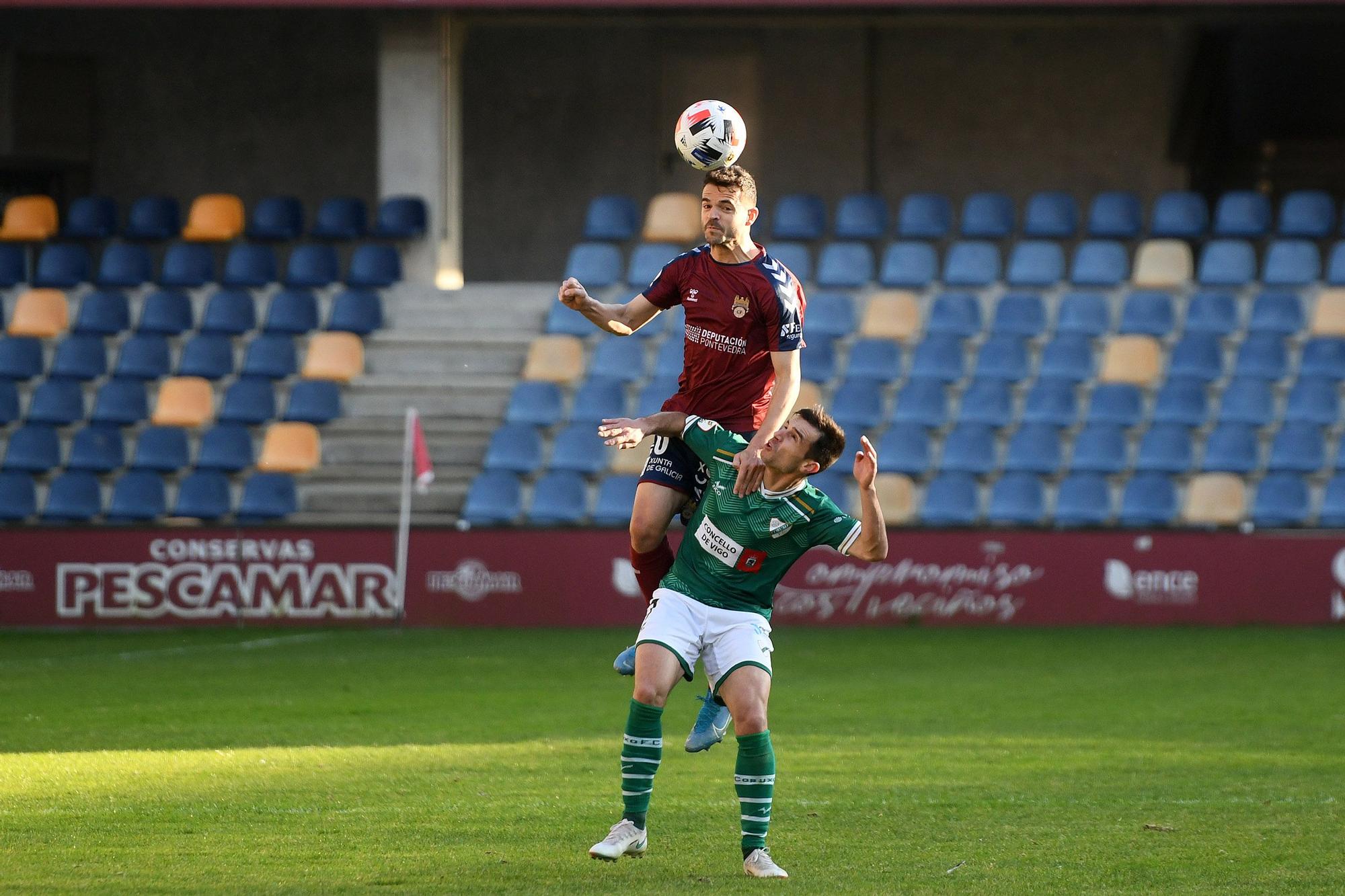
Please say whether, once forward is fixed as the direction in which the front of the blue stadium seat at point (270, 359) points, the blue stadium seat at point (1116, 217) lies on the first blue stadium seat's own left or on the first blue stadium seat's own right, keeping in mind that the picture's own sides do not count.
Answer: on the first blue stadium seat's own left

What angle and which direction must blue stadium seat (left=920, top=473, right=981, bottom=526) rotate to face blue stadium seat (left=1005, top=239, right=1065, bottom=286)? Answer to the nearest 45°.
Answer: approximately 180°

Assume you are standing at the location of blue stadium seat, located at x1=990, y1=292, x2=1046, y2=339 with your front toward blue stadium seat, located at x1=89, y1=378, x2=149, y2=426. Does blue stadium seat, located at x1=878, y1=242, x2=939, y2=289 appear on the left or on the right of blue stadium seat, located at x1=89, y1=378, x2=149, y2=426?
right

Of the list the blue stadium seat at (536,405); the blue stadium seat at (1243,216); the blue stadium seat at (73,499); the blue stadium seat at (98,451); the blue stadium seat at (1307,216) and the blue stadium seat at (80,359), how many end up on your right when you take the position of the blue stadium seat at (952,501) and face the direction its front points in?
4

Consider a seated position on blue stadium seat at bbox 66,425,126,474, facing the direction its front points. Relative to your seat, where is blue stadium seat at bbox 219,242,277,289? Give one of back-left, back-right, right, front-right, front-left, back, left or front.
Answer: back-left

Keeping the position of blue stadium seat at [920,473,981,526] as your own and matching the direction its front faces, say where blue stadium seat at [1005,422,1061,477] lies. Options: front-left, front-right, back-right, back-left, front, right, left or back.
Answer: back-left

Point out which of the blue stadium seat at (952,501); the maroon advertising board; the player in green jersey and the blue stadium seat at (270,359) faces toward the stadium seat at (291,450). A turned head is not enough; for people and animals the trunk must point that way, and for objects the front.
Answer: the blue stadium seat at (270,359)

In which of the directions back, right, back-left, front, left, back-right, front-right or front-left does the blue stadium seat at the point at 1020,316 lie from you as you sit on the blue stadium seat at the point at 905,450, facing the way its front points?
back-left

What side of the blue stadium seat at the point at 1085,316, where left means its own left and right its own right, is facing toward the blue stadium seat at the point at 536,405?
right
